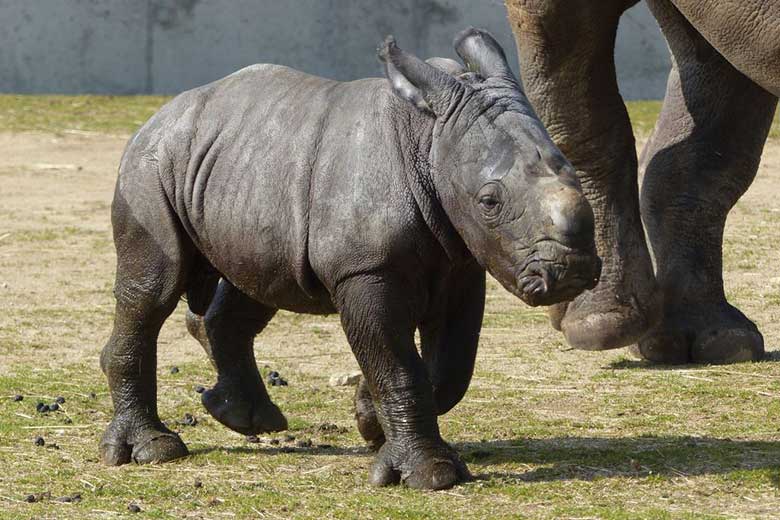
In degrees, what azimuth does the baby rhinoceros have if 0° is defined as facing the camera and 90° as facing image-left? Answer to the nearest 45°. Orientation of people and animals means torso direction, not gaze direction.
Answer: approximately 315°
